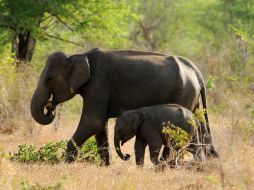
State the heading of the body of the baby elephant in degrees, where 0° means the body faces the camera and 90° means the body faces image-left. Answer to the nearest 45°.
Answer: approximately 90°

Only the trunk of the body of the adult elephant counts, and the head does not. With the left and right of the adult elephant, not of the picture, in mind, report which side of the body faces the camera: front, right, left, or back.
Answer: left

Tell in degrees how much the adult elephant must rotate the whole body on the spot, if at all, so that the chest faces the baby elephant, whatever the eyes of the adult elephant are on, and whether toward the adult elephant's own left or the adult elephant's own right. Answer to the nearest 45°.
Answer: approximately 135° to the adult elephant's own left

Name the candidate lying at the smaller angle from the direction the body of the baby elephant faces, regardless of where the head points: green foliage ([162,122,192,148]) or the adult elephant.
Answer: the adult elephant

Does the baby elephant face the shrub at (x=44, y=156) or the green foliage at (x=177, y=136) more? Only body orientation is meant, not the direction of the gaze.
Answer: the shrub

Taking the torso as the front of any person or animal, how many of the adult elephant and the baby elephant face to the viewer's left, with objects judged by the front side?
2
